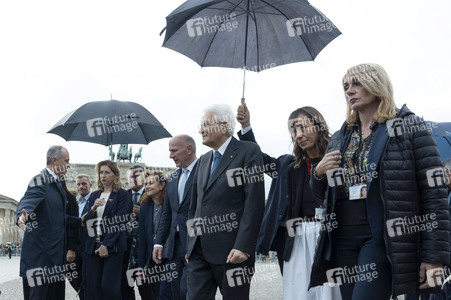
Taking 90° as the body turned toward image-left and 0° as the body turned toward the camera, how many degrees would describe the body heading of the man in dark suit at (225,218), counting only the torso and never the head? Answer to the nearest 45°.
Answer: approximately 45°

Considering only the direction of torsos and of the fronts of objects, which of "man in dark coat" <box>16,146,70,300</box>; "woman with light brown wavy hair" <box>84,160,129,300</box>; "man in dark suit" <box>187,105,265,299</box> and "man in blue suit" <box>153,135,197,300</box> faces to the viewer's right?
"man in dark coat" <box>16,146,70,300</box>

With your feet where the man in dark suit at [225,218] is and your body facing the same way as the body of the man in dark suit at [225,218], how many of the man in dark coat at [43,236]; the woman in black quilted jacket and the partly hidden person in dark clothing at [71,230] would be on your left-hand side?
1

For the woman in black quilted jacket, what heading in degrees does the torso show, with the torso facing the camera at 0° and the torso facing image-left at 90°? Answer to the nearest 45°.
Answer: approximately 45°

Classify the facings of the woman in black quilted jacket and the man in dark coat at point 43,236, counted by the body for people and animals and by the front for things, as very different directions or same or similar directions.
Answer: very different directions

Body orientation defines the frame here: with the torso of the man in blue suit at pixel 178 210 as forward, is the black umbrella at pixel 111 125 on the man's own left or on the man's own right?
on the man's own right

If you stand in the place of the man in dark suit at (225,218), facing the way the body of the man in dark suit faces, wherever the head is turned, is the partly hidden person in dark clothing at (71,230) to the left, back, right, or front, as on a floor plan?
right

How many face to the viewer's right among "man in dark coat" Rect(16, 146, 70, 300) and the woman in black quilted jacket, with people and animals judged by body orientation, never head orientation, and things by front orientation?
1

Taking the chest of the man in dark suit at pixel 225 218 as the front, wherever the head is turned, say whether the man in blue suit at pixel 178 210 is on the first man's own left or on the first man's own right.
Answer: on the first man's own right

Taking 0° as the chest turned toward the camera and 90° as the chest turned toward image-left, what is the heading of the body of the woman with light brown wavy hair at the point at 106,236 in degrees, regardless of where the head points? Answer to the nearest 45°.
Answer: approximately 45°

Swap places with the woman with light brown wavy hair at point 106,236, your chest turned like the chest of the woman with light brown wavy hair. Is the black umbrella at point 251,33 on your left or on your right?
on your left

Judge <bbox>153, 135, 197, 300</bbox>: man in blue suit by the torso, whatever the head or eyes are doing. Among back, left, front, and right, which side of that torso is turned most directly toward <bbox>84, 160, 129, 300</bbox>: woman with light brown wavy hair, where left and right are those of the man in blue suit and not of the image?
right

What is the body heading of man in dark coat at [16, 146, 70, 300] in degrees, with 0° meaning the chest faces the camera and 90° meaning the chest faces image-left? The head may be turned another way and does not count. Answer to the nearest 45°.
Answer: approximately 270°
